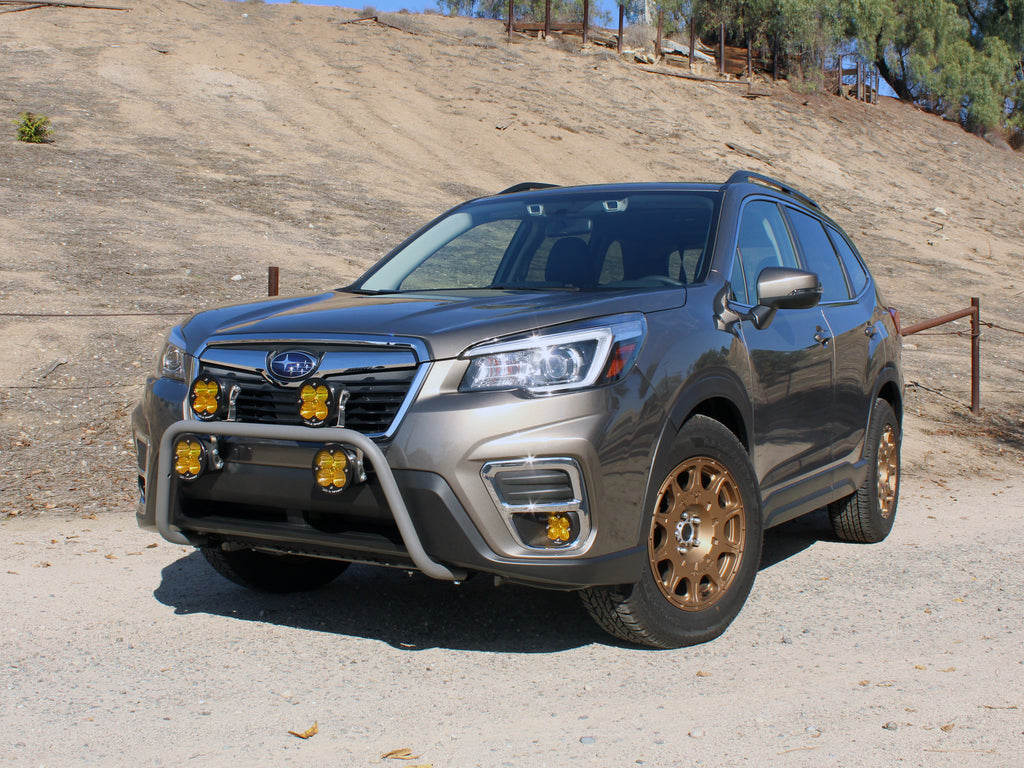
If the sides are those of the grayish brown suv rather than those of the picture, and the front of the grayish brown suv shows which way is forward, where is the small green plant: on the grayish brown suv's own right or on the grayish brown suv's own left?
on the grayish brown suv's own right

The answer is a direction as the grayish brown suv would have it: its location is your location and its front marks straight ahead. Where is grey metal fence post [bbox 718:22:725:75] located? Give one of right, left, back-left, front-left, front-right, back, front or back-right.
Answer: back-right

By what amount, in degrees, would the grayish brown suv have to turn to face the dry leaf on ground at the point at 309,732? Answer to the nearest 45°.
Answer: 0° — it already faces it

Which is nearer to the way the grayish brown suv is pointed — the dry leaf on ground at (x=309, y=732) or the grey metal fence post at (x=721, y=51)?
the dry leaf on ground

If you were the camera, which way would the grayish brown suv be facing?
facing the viewer and to the left of the viewer

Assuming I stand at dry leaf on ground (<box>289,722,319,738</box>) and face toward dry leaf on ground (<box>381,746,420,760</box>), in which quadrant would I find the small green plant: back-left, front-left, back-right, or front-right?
back-left

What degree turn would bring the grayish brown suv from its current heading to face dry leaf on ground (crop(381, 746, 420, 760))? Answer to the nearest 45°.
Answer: approximately 45° to its left
